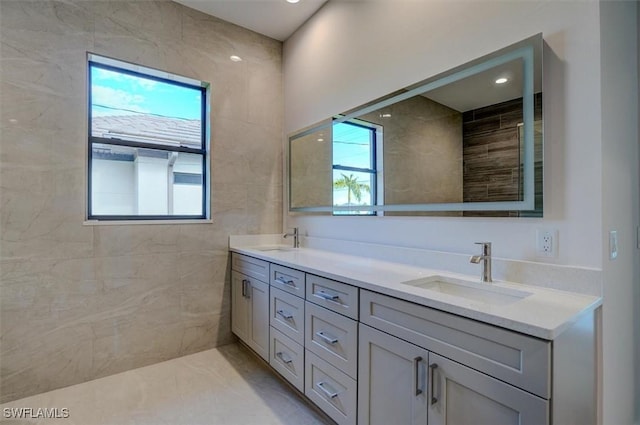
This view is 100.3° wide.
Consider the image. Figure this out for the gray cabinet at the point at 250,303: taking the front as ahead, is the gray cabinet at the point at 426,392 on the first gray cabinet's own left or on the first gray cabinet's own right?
on the first gray cabinet's own left

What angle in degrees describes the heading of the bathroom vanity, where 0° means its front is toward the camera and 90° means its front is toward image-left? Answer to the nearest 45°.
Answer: approximately 45°

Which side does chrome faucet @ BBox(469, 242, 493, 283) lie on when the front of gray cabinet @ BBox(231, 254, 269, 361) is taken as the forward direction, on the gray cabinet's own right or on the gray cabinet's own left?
on the gray cabinet's own left

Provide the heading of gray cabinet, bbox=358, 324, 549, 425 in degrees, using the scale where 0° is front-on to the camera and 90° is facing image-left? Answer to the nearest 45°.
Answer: approximately 45°

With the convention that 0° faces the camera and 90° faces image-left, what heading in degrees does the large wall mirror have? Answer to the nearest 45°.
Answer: approximately 45°
